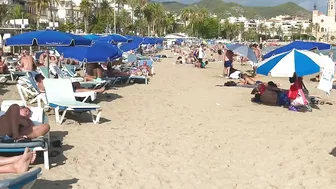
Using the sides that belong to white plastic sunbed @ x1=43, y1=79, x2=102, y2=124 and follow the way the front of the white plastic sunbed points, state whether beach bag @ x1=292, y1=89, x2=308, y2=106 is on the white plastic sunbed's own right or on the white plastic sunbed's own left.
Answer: on the white plastic sunbed's own left

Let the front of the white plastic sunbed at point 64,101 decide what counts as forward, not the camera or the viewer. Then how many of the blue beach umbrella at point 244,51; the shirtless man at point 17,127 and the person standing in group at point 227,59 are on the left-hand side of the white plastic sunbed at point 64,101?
2

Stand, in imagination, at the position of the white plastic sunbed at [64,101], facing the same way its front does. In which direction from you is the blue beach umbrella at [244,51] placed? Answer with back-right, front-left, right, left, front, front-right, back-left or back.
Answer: left

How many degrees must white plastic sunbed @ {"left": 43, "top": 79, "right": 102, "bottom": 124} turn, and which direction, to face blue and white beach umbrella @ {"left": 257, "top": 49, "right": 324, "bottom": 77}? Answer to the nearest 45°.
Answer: approximately 45° to its left

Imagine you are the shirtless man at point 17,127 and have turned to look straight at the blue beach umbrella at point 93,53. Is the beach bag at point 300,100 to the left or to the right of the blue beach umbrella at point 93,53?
right

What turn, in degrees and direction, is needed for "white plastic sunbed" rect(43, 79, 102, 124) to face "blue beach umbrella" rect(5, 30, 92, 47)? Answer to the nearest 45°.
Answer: approximately 135° to its left

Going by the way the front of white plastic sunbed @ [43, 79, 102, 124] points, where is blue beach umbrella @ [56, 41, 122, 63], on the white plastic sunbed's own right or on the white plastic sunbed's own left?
on the white plastic sunbed's own left

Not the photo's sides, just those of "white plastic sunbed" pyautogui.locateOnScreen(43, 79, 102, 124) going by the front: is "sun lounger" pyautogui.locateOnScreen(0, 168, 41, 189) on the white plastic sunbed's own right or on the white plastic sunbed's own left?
on the white plastic sunbed's own right

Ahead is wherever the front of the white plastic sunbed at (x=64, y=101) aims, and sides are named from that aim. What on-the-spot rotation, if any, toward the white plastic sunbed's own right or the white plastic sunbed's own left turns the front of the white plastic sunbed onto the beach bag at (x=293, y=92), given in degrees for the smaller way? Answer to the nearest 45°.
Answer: approximately 45° to the white plastic sunbed's own left

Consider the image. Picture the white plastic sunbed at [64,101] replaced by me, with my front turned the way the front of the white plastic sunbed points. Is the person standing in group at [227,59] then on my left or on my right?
on my left

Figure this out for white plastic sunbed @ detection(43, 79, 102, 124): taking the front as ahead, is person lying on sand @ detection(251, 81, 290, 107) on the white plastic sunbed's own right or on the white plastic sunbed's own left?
on the white plastic sunbed's own left

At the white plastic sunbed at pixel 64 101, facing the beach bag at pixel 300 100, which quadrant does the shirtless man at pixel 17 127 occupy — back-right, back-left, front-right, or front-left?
back-right

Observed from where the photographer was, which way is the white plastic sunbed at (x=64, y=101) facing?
facing the viewer and to the right of the viewer
